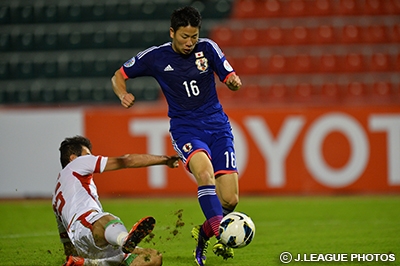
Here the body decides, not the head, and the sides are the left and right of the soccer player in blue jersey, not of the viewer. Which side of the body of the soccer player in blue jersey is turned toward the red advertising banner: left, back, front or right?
back

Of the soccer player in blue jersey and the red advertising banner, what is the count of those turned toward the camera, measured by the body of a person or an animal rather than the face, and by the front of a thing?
2

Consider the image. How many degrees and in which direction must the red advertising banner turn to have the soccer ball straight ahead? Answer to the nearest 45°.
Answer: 0° — it already faces it
